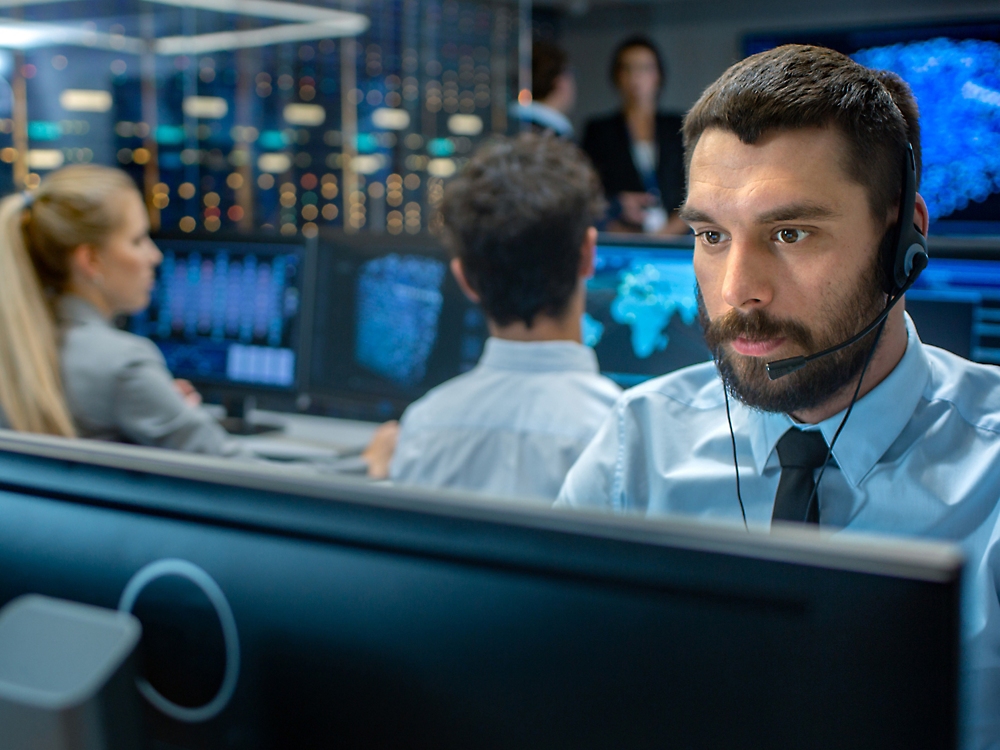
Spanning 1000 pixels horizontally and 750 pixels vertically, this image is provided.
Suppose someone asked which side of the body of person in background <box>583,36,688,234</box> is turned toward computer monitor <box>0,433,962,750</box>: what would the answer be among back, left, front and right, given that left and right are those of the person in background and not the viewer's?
front

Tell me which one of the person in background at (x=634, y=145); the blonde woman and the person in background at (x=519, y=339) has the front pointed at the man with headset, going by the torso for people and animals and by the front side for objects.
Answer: the person in background at (x=634, y=145)

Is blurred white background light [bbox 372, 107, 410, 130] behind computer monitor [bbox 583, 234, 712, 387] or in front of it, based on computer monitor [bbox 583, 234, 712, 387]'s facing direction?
behind

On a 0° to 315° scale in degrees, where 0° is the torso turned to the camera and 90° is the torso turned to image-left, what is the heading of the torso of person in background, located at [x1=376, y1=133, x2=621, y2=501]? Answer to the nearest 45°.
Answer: approximately 180°

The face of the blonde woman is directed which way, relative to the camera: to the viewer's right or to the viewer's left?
to the viewer's right

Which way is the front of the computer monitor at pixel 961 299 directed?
toward the camera

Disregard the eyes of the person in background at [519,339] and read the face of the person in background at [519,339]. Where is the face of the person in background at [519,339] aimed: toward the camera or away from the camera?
away from the camera

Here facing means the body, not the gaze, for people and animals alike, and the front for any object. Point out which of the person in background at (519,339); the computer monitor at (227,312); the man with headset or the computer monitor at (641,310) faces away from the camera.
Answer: the person in background

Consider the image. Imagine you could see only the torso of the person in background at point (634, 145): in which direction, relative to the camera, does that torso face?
toward the camera

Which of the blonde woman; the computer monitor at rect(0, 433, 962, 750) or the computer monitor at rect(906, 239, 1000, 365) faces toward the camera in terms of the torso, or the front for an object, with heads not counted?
the computer monitor at rect(906, 239, 1000, 365)
